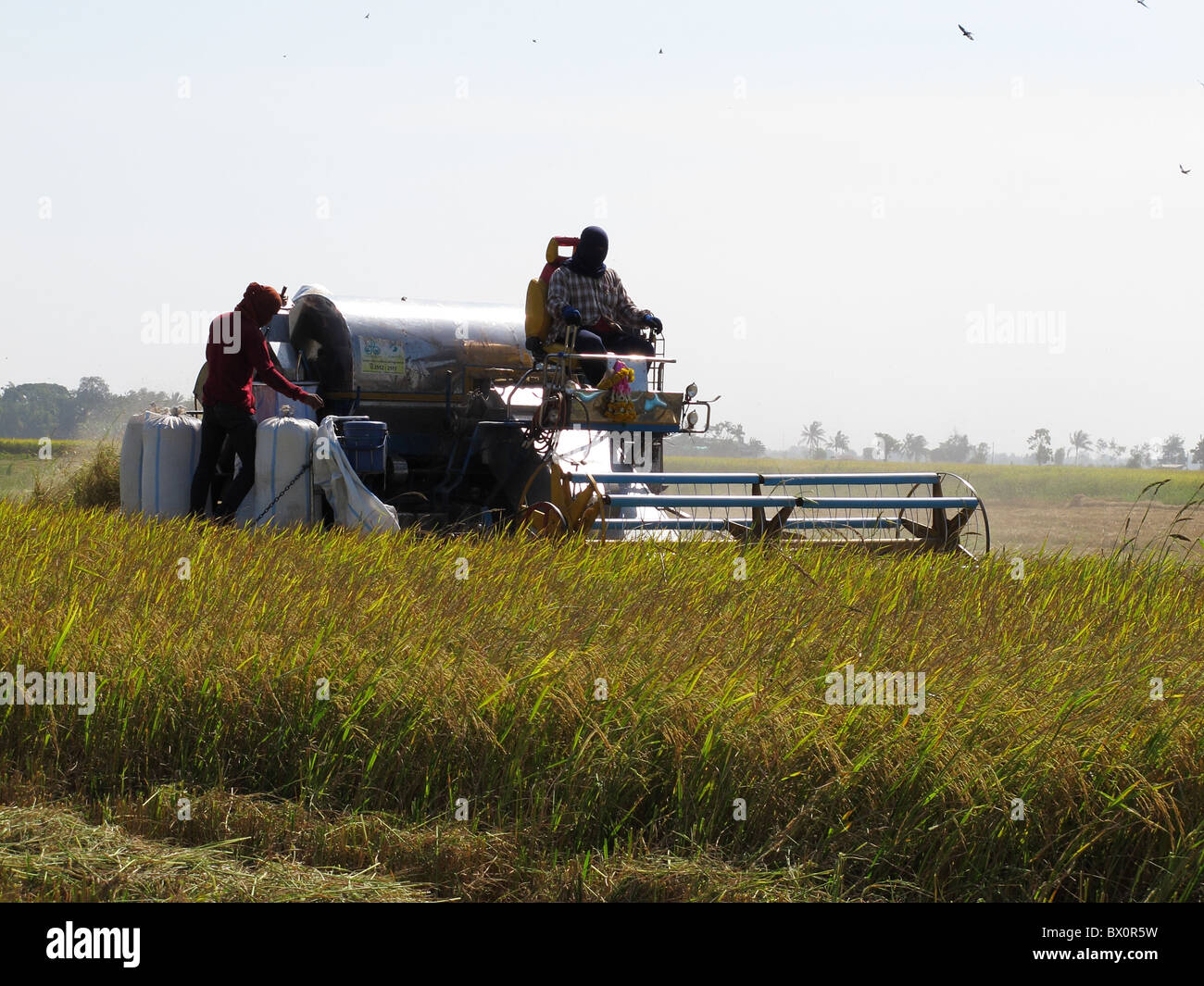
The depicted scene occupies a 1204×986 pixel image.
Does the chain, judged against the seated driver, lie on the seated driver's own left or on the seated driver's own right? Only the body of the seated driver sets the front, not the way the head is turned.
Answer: on the seated driver's own right

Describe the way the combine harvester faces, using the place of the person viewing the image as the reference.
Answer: facing the viewer and to the right of the viewer

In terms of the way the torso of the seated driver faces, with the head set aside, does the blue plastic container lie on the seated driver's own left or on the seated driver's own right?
on the seated driver's own right

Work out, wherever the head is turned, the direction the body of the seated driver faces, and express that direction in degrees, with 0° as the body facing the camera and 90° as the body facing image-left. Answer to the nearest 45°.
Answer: approximately 315°
